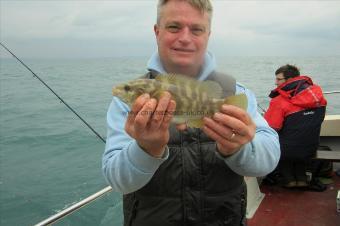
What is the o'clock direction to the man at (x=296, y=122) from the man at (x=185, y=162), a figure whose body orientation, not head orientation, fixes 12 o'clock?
the man at (x=296, y=122) is roughly at 7 o'clock from the man at (x=185, y=162).

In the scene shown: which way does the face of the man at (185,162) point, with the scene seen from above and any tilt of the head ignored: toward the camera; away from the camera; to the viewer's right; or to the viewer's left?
toward the camera

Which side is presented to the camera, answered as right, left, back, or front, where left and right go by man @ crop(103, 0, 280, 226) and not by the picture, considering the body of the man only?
front

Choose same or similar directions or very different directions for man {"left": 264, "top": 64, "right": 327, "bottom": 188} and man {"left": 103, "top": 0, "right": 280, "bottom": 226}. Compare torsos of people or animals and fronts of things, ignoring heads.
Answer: very different directions

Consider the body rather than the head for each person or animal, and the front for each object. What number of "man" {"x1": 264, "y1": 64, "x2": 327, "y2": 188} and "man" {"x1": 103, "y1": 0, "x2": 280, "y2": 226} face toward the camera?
1

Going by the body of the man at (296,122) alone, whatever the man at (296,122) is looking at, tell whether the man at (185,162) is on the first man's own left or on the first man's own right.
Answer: on the first man's own left

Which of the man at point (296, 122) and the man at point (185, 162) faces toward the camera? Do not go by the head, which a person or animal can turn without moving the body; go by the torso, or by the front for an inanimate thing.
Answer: the man at point (185, 162)
